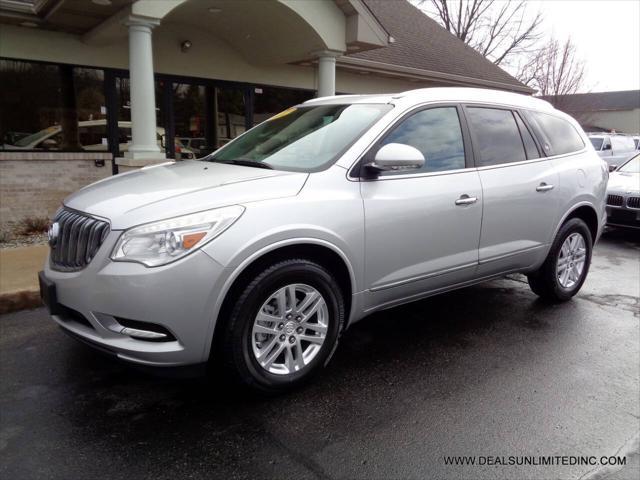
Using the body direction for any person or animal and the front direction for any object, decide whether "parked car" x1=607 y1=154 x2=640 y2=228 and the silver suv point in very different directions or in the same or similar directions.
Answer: same or similar directions

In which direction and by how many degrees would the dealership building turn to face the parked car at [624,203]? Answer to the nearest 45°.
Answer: approximately 45° to its left

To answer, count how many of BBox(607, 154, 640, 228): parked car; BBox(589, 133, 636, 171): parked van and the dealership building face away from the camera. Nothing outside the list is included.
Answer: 0

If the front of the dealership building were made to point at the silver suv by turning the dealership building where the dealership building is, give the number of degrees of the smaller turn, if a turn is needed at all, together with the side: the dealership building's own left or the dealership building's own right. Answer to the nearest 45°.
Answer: approximately 45° to the dealership building's own right

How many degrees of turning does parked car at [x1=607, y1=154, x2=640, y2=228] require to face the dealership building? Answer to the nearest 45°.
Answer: approximately 45° to its right

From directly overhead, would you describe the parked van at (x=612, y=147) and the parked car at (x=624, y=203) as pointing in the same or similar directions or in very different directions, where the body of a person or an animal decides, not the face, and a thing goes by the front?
same or similar directions

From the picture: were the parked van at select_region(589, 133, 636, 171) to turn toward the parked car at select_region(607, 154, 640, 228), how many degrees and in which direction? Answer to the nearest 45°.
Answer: approximately 45° to its left

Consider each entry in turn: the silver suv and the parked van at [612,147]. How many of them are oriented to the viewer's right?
0

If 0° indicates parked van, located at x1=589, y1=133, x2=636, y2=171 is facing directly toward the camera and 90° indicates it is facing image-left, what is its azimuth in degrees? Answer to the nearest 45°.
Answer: approximately 45°

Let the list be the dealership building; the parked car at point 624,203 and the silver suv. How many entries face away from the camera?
0

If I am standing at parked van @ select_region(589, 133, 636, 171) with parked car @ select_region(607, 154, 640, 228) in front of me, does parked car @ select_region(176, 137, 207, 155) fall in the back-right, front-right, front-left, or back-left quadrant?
front-right

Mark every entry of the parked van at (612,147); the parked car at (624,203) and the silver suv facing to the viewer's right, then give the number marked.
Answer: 0

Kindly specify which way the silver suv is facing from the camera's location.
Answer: facing the viewer and to the left of the viewer

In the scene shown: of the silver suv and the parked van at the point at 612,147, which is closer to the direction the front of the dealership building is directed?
the silver suv

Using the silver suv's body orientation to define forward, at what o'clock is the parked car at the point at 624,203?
The parked car is roughly at 6 o'clock from the silver suv.

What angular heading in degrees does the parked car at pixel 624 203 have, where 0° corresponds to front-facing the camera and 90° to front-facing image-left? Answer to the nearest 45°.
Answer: approximately 45°

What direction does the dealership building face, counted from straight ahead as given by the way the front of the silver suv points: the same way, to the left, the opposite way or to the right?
to the left

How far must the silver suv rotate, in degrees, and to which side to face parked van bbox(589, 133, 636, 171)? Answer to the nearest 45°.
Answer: approximately 180°

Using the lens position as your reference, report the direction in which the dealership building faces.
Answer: facing the viewer and to the right of the viewer
